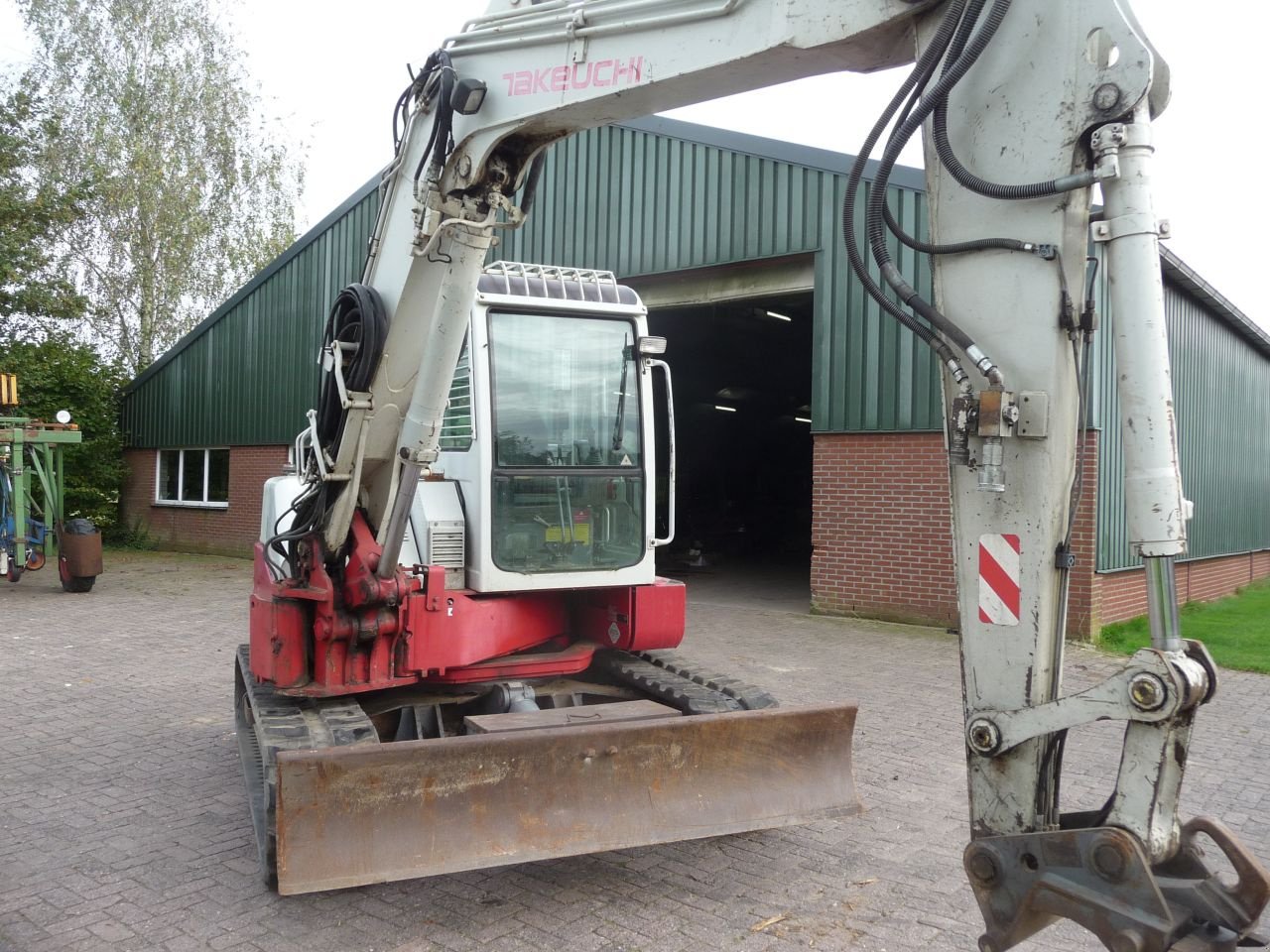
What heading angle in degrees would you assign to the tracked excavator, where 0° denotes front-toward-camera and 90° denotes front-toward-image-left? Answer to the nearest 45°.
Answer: approximately 315°

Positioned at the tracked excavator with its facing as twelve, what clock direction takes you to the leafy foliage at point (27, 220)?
The leafy foliage is roughly at 6 o'clock from the tracked excavator.

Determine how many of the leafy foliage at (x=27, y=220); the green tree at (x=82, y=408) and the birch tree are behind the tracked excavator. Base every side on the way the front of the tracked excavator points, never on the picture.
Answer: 3

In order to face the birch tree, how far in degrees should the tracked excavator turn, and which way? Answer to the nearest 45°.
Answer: approximately 180°

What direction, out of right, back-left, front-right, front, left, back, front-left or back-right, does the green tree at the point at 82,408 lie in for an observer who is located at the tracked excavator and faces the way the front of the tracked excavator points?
back
